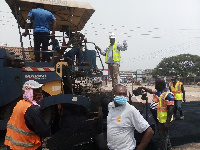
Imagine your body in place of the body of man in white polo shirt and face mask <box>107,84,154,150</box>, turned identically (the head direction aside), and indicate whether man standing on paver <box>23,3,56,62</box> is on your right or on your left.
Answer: on your right

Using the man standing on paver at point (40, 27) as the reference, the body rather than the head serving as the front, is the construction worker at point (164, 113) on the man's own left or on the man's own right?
on the man's own right

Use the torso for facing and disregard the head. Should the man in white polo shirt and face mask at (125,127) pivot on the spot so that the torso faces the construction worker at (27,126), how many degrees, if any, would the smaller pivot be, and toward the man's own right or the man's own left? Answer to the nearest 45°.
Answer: approximately 45° to the man's own right

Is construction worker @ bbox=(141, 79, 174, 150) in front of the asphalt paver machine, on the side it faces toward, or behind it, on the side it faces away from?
behind

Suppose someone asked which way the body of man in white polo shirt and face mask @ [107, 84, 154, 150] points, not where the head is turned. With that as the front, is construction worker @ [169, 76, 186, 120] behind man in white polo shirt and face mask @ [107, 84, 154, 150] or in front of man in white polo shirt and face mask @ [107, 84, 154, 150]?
behind

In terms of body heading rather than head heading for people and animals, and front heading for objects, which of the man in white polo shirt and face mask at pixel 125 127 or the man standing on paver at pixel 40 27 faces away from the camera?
the man standing on paver

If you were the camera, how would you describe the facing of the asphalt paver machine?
facing away from the viewer and to the left of the viewer

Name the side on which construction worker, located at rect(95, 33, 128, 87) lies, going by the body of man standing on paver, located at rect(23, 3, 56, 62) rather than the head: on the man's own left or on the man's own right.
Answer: on the man's own right

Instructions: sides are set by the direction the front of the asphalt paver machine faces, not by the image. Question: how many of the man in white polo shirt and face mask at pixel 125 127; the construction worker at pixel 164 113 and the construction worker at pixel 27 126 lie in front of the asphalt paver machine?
0

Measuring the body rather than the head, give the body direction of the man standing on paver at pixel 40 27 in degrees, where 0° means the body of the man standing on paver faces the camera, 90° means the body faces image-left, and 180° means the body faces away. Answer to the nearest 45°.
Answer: approximately 180°

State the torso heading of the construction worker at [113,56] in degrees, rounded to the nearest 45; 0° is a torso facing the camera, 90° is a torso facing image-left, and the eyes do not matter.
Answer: approximately 45°

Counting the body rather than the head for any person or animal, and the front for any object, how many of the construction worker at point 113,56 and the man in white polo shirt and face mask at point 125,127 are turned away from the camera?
0

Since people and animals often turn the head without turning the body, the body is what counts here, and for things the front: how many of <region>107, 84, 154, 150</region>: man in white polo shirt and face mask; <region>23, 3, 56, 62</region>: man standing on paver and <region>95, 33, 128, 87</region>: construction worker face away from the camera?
1

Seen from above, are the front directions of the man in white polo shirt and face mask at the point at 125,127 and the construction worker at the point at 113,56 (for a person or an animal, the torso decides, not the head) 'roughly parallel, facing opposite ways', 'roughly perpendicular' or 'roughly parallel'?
roughly parallel
